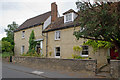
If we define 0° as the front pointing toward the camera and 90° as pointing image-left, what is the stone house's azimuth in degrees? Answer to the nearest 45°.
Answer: approximately 45°

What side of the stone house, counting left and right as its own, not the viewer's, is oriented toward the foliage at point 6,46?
right

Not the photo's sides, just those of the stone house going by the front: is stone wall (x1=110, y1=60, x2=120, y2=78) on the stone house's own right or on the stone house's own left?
on the stone house's own left

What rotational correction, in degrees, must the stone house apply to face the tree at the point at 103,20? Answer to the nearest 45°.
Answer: approximately 45° to its left
